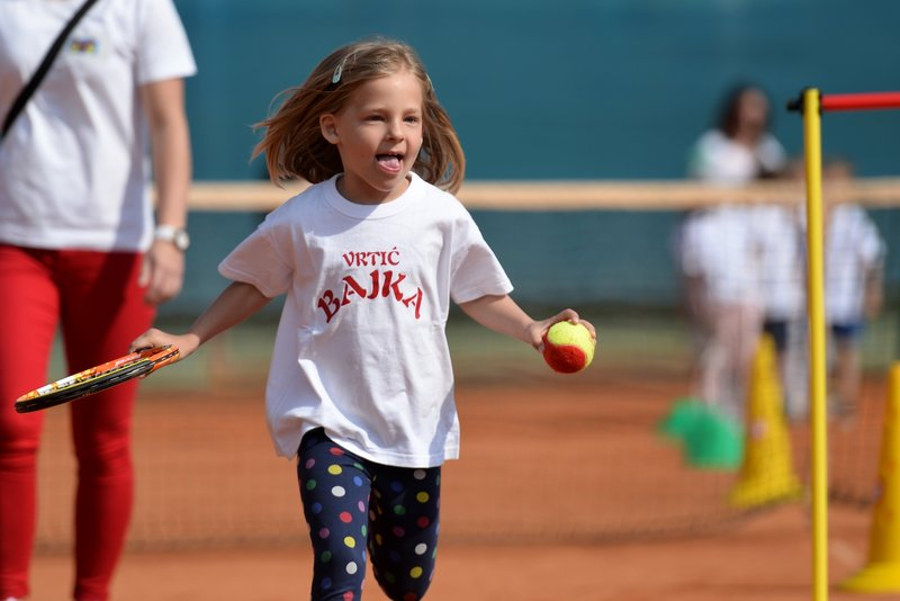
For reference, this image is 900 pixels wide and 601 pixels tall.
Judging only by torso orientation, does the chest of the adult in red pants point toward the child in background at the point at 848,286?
no

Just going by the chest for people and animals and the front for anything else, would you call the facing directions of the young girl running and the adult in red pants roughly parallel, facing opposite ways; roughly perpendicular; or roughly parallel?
roughly parallel

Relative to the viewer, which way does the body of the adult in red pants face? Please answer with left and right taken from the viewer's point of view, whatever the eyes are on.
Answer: facing the viewer

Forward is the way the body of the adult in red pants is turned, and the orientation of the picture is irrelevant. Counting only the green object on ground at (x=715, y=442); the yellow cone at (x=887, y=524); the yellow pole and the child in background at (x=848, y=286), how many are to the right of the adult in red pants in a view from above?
0

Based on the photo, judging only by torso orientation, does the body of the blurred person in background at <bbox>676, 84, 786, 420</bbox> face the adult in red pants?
no

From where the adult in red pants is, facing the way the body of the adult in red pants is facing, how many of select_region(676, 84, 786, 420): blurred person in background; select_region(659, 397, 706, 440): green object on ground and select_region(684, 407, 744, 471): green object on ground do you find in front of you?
0

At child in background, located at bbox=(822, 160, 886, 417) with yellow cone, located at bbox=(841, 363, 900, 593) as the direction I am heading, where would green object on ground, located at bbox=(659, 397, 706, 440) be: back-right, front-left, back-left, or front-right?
front-right

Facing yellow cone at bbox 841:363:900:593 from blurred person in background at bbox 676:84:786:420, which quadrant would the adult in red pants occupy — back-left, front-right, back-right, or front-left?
front-right

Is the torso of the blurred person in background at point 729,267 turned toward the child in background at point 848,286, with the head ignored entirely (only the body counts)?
no

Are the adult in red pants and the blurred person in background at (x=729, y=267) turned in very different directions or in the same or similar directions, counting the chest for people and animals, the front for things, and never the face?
same or similar directions

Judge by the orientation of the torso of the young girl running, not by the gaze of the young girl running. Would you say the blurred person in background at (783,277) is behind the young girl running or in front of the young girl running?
behind

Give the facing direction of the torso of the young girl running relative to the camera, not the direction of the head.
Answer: toward the camera

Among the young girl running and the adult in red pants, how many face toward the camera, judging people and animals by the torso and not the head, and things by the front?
2
